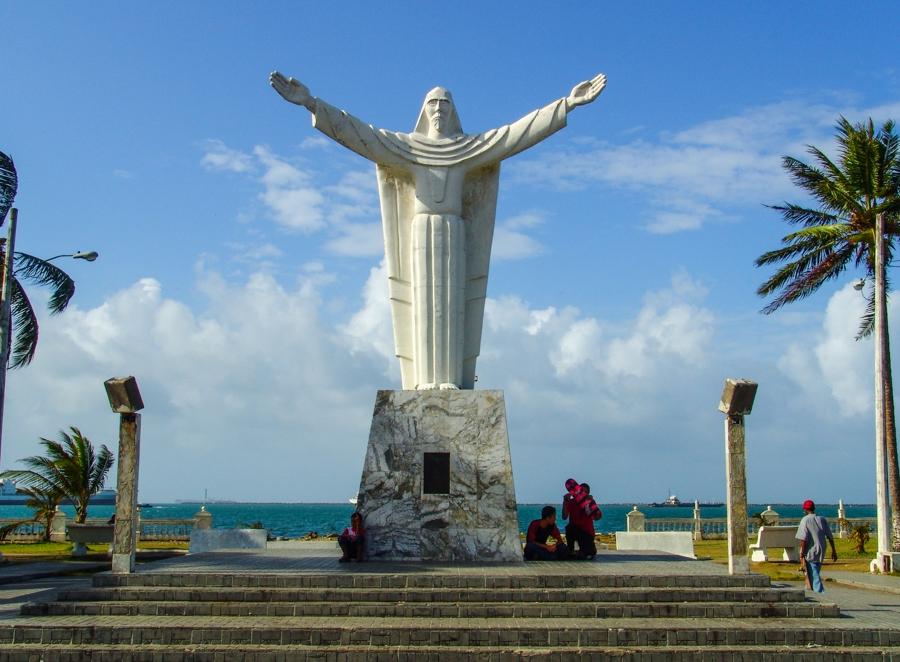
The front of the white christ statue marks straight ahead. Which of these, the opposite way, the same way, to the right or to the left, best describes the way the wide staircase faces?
the same way

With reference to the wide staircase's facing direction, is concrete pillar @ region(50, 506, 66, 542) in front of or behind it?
behind

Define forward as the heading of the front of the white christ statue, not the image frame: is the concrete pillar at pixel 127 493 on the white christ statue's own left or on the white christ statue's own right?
on the white christ statue's own right

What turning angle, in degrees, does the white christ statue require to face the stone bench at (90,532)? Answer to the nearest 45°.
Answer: approximately 135° to its right

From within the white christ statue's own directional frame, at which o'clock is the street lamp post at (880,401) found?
The street lamp post is roughly at 8 o'clock from the white christ statue.

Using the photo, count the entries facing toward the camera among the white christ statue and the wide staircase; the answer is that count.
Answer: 2

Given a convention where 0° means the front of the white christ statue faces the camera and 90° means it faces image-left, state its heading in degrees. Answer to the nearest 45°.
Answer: approximately 0°

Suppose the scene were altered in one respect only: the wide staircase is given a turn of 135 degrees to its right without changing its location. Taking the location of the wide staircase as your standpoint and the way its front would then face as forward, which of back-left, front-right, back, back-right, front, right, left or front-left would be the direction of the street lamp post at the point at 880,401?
right

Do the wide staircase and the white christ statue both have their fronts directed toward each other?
no

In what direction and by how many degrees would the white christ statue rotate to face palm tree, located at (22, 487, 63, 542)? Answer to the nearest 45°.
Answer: approximately 135° to its right

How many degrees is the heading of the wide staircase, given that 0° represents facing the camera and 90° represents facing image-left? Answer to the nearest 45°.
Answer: approximately 0°

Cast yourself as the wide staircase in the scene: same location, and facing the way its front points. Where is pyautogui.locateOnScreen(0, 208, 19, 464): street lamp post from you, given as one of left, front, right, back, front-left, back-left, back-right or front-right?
back-right

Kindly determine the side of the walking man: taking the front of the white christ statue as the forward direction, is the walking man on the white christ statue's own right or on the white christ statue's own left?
on the white christ statue's own left
